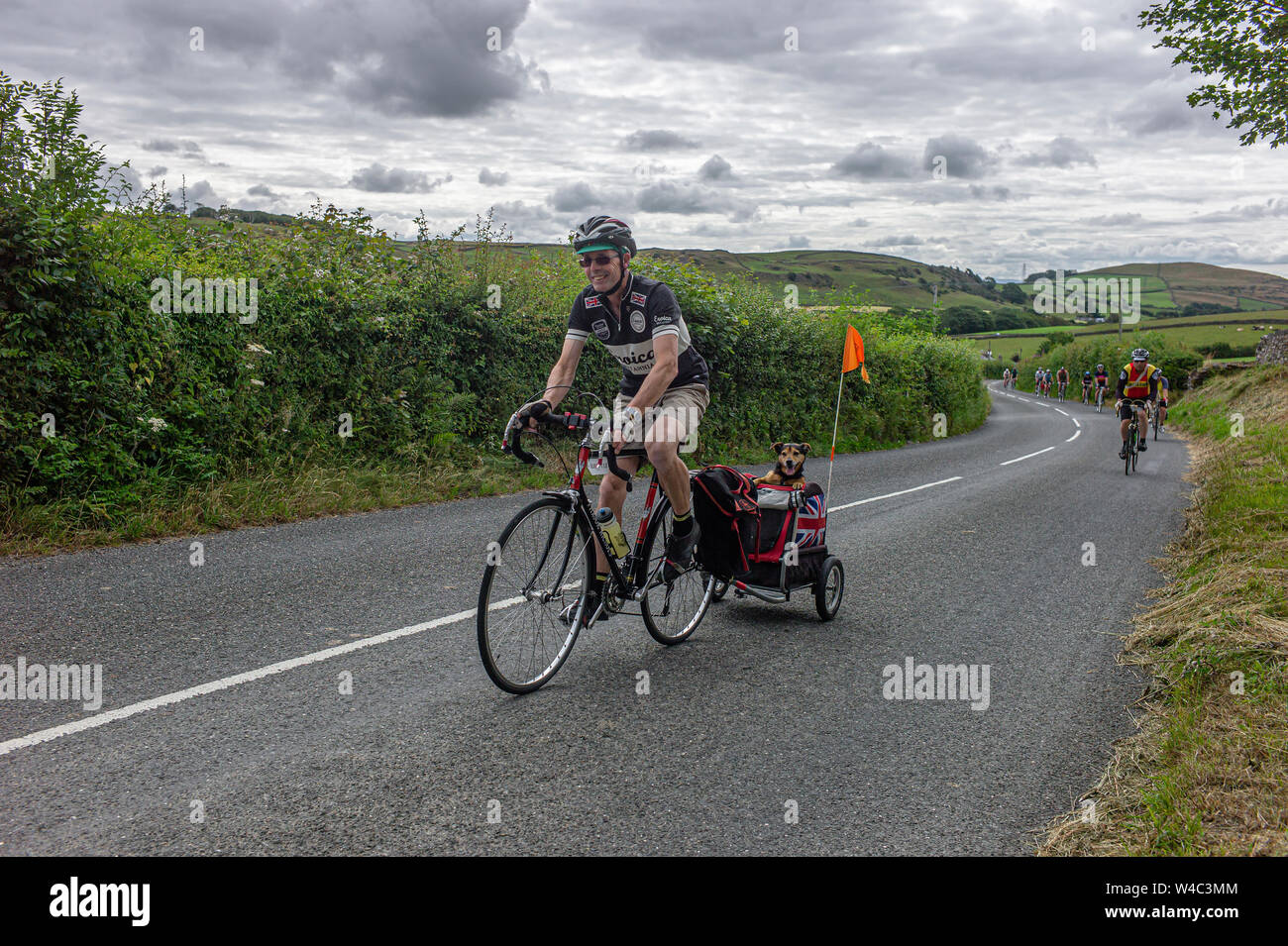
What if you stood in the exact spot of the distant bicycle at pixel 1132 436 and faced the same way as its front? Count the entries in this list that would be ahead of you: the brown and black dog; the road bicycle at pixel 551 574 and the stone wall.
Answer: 2

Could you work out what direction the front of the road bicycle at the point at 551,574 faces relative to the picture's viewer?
facing the viewer and to the left of the viewer

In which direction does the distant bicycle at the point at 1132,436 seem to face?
toward the camera

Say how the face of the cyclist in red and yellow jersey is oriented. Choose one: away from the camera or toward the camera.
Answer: toward the camera

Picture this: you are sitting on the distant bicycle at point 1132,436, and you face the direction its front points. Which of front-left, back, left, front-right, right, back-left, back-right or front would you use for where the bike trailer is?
front

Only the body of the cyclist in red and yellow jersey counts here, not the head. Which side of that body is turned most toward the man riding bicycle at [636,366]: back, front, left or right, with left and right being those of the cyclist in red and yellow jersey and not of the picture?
front

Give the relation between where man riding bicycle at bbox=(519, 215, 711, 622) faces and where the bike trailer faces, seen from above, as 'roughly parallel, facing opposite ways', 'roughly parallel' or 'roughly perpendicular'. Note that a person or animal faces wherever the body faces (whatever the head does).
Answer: roughly parallel

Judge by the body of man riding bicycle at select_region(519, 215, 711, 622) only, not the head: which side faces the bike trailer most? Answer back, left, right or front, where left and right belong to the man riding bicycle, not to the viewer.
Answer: back

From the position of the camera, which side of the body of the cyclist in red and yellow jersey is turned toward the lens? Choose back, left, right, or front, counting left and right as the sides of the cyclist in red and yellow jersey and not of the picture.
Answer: front

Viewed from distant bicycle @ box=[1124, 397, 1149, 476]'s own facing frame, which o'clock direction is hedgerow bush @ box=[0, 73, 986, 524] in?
The hedgerow bush is roughly at 1 o'clock from the distant bicycle.

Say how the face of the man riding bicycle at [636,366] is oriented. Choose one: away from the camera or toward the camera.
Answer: toward the camera

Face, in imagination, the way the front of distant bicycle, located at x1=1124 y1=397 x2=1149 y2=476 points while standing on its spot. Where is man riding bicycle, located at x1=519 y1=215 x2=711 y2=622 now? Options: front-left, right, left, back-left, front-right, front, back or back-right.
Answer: front

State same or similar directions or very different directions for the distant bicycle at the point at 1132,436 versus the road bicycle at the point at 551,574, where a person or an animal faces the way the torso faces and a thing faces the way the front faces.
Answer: same or similar directions

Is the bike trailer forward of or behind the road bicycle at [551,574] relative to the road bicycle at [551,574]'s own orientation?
behind

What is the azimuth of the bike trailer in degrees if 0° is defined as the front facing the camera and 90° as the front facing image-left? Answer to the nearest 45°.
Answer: approximately 45°
